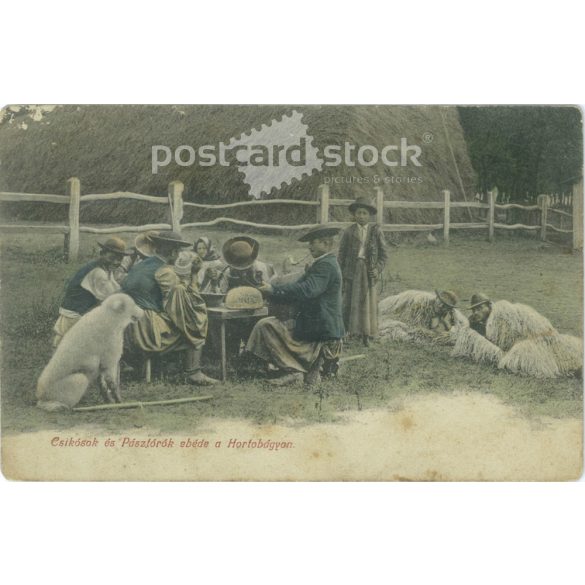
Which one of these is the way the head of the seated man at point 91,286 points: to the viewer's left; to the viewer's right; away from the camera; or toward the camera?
to the viewer's right

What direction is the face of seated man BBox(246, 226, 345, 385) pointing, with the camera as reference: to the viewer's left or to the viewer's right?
to the viewer's left

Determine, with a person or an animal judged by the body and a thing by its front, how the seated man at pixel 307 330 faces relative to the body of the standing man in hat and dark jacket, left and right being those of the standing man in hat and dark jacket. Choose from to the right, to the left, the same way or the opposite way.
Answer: to the right

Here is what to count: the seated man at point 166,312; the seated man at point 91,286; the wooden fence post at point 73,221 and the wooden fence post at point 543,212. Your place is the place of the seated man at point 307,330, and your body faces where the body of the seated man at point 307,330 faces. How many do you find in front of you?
3

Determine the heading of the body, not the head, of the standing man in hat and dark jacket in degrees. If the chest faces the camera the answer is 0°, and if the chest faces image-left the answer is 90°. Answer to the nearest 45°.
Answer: approximately 0°

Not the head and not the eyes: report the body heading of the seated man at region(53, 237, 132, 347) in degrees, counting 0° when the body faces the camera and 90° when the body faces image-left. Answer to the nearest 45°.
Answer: approximately 270°

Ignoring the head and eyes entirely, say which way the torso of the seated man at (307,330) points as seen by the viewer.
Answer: to the viewer's left

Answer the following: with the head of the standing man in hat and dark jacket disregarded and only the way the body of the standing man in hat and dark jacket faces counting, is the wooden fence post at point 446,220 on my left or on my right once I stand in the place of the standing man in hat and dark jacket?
on my left

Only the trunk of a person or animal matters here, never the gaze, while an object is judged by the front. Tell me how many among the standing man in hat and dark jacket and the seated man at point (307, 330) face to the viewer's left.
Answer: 1

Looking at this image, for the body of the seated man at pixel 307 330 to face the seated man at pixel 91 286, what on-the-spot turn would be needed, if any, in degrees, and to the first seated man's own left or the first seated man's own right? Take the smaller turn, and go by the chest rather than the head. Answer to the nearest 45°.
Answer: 0° — they already face them

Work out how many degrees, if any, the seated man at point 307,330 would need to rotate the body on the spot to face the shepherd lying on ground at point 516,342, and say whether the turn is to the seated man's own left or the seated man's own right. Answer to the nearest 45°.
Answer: approximately 180°
